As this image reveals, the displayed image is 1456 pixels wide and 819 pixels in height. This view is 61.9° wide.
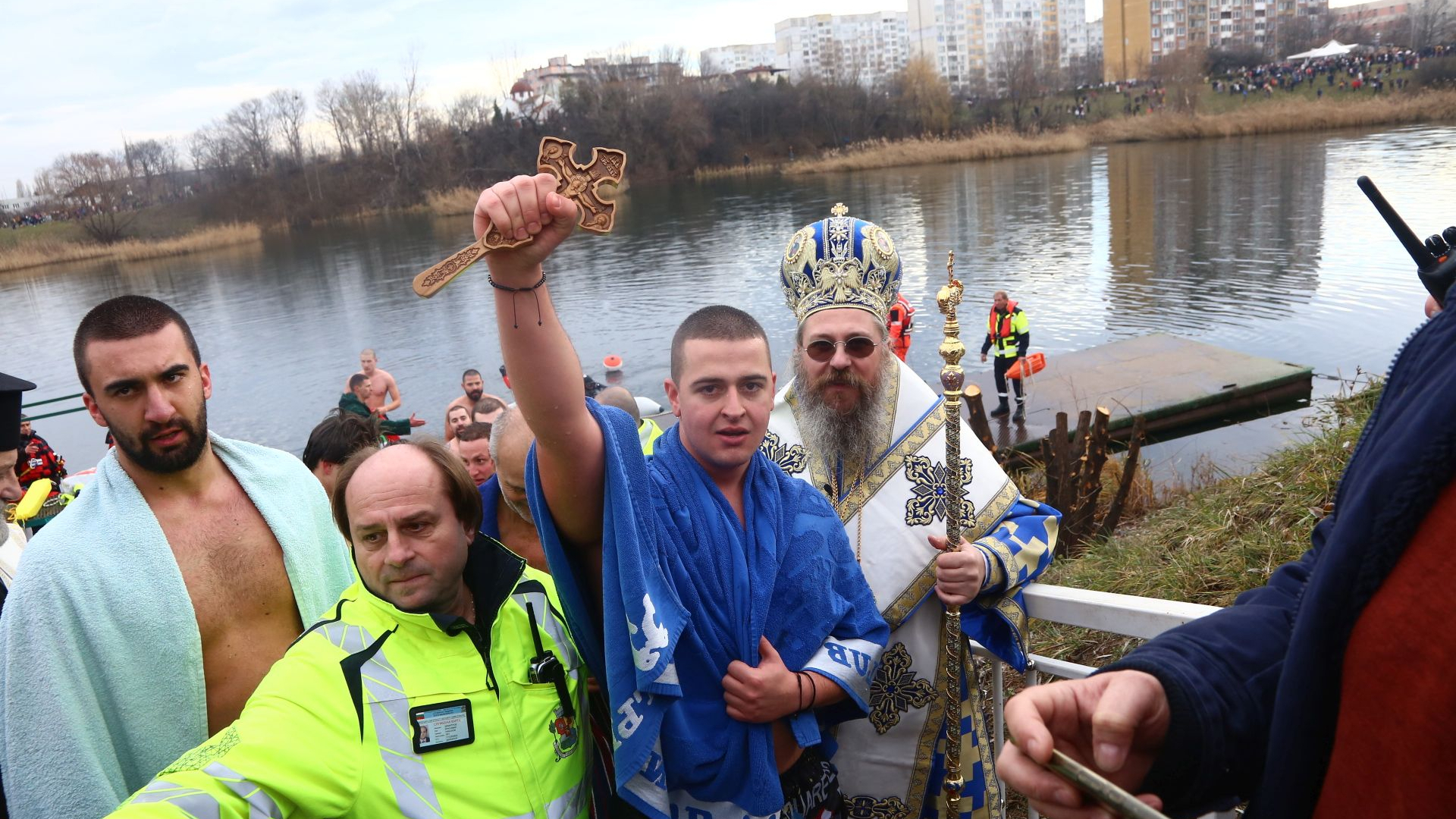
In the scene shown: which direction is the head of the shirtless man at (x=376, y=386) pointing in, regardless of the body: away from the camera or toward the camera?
toward the camera

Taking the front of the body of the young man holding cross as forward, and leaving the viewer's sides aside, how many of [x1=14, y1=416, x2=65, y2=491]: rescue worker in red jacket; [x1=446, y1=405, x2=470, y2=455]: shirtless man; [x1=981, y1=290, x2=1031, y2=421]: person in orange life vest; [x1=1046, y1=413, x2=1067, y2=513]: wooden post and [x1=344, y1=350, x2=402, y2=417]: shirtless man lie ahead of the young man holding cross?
0

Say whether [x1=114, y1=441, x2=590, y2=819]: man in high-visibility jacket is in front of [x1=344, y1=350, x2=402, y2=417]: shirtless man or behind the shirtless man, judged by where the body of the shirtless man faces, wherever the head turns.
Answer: in front

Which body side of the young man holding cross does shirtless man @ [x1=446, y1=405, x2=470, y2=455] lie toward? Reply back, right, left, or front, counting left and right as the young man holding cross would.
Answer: back

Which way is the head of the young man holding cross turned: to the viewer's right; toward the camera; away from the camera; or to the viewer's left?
toward the camera

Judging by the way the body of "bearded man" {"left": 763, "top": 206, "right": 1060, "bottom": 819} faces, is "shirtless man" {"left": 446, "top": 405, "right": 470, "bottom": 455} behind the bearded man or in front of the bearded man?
behind

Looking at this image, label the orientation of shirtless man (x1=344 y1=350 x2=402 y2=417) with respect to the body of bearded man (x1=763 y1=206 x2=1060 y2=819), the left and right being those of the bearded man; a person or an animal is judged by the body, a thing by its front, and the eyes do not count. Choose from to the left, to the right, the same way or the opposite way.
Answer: the same way

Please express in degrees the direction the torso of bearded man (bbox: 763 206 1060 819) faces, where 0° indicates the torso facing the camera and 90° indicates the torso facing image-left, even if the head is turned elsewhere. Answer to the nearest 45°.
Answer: approximately 0°

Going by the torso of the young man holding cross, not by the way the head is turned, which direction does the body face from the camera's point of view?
toward the camera

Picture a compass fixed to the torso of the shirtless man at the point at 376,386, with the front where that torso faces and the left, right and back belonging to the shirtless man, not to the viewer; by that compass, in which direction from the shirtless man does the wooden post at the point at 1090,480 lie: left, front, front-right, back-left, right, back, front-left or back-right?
left

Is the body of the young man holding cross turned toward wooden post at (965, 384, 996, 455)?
no

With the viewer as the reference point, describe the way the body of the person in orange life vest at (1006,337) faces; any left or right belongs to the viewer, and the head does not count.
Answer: facing the viewer and to the left of the viewer

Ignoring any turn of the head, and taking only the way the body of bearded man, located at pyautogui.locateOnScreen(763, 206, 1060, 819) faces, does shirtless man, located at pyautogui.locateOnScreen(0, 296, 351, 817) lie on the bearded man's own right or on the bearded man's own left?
on the bearded man's own right

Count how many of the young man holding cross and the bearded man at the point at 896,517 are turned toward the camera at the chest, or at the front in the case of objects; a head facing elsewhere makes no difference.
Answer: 2

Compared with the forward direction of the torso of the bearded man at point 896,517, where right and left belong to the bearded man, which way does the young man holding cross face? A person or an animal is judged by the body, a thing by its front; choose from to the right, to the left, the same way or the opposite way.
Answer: the same way

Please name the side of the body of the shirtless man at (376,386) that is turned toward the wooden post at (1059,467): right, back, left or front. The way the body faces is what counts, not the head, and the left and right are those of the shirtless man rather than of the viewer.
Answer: left

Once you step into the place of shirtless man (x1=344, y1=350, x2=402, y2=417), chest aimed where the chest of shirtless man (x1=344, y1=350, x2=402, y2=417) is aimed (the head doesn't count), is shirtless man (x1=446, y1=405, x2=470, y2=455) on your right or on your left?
on your left
